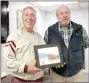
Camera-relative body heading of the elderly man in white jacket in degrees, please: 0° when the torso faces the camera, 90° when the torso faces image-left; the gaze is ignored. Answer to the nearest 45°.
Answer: approximately 315°
